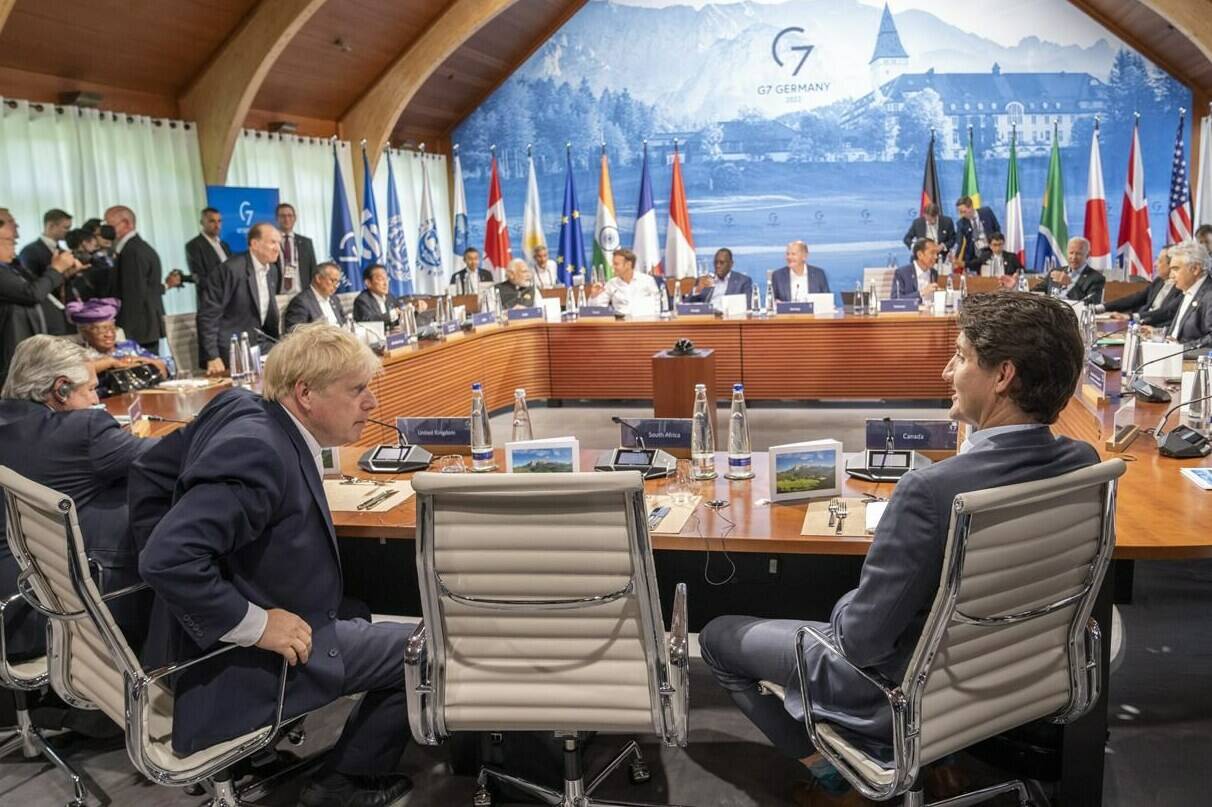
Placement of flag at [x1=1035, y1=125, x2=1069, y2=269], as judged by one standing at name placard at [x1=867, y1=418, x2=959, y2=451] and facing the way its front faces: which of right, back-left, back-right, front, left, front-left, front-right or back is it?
back

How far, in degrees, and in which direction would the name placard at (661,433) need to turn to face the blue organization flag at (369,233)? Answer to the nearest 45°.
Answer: approximately 180°

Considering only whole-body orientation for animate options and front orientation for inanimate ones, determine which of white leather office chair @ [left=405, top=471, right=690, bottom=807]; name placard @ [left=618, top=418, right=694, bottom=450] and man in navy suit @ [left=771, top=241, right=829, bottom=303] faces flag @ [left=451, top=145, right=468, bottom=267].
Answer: the white leather office chair

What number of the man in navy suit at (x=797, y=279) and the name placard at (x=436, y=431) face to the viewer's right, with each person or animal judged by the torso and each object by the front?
0

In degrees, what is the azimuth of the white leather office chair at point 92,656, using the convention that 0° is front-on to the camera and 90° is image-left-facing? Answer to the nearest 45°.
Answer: approximately 225°

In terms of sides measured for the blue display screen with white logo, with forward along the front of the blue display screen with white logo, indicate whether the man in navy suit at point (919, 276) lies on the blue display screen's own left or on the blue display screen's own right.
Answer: on the blue display screen's own left

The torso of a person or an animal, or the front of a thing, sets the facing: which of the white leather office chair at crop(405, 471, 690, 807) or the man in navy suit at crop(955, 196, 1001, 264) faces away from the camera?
the white leather office chair

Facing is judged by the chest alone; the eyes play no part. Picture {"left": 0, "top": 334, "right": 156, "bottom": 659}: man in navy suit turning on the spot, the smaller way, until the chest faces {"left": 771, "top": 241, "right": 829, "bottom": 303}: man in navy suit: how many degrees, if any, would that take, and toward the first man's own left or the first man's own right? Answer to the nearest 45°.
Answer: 0° — they already face them

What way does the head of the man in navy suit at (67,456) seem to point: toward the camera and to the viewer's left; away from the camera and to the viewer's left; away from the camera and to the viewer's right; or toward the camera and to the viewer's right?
away from the camera and to the viewer's right

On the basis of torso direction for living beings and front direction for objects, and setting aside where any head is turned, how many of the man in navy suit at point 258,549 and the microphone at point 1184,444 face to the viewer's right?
2

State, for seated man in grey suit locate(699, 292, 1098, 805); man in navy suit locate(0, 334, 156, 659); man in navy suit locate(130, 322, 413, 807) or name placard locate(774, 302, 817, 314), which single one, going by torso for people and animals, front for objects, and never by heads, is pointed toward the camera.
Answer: the name placard

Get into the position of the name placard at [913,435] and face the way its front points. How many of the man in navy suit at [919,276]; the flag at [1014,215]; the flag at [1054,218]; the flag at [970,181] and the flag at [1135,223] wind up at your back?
5

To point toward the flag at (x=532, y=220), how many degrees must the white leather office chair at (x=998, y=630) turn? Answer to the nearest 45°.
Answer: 0° — it already faces it

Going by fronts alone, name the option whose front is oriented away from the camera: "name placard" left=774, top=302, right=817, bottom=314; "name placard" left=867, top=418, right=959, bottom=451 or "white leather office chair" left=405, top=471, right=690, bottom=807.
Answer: the white leather office chair

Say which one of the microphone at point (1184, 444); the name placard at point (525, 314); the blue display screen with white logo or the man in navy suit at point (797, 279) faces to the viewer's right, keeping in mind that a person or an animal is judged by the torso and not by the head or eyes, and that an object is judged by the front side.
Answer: the microphone

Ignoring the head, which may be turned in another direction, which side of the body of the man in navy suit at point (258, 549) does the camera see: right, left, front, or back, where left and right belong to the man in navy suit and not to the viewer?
right
